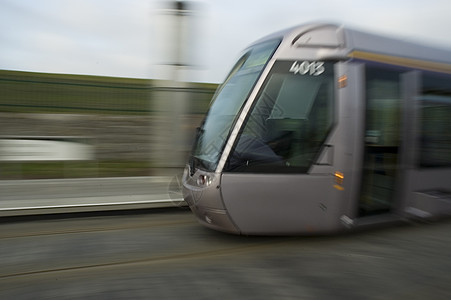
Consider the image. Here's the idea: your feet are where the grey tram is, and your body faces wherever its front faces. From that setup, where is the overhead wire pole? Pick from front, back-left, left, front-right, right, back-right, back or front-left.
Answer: right

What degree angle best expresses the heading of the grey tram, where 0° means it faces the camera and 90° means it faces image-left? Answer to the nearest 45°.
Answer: approximately 45°
